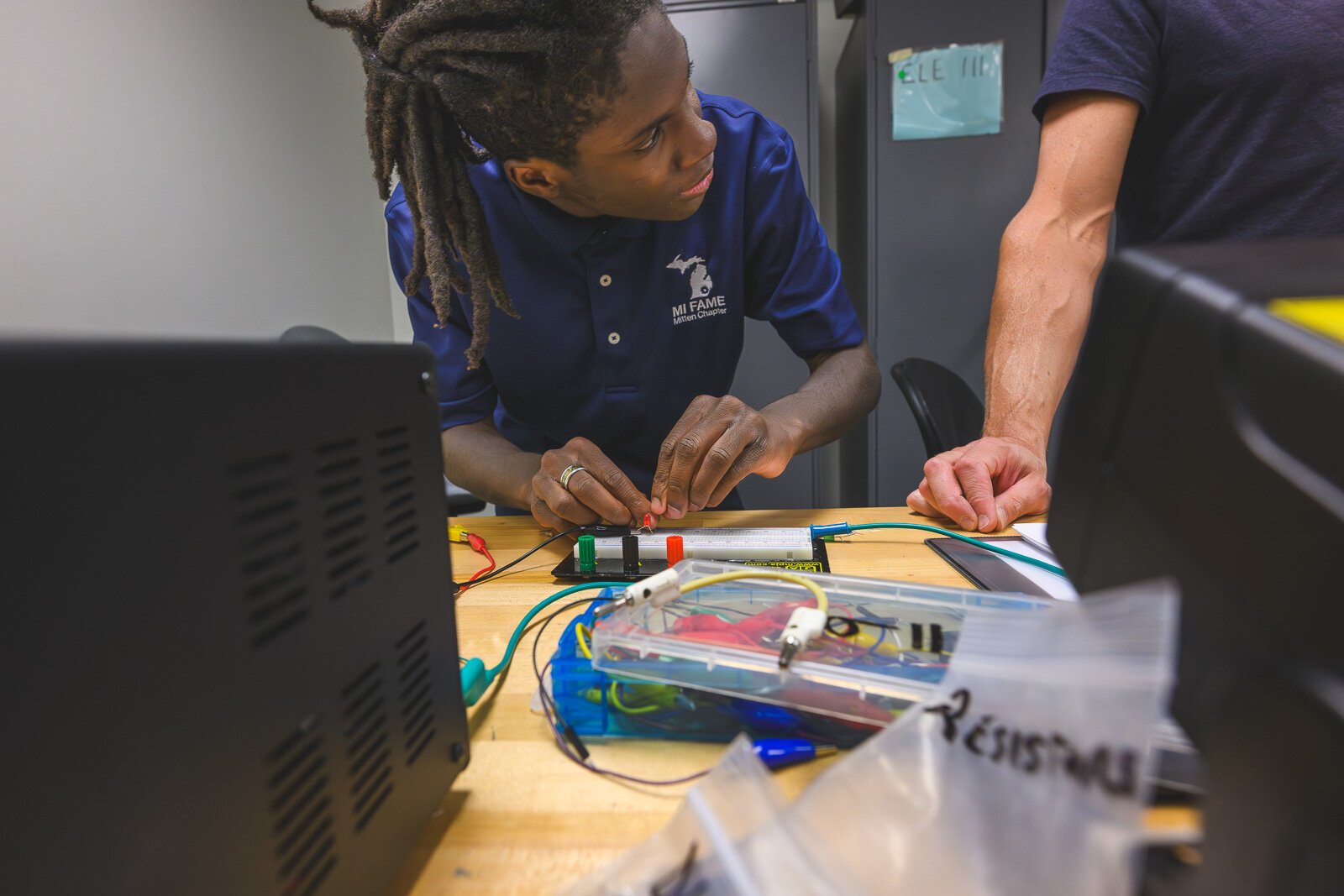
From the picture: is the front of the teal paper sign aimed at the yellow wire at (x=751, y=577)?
yes

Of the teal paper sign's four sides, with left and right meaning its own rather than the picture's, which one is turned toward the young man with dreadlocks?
front

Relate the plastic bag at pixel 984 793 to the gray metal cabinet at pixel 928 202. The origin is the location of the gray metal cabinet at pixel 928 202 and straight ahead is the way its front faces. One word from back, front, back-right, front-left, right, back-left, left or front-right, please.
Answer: front

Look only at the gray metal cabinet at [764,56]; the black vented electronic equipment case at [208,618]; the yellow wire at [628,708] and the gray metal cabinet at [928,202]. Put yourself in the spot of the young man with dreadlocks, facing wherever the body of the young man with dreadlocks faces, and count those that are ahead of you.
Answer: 2

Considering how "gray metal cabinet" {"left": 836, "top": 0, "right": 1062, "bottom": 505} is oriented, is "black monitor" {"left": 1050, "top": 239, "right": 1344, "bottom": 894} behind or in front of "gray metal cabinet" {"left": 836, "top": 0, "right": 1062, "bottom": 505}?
in front

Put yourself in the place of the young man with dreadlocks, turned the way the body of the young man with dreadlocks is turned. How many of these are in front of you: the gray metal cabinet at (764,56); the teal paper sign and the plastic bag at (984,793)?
1

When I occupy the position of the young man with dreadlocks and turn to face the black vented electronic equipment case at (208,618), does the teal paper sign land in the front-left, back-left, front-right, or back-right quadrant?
back-left

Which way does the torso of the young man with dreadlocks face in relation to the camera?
toward the camera

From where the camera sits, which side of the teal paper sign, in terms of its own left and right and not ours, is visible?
front

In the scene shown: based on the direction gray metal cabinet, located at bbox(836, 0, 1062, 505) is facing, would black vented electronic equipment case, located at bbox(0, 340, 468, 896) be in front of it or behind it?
in front
